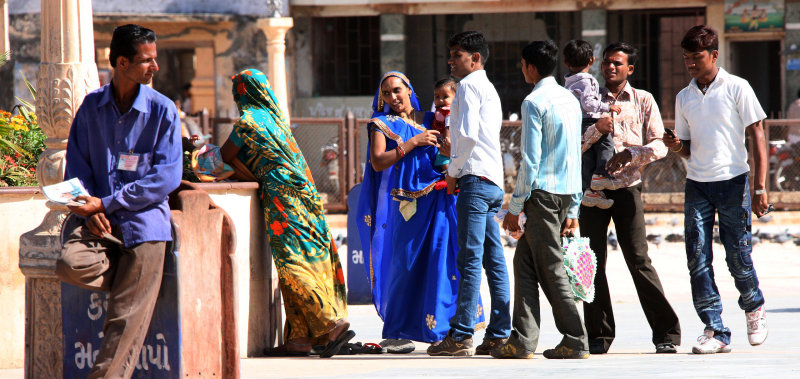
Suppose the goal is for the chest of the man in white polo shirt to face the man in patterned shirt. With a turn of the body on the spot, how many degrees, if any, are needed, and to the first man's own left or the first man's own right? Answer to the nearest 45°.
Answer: approximately 45° to the first man's own right

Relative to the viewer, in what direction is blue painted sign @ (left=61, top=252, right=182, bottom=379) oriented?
toward the camera

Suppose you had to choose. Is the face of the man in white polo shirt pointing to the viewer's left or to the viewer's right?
to the viewer's left

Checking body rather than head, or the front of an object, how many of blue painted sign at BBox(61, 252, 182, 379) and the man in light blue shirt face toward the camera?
1

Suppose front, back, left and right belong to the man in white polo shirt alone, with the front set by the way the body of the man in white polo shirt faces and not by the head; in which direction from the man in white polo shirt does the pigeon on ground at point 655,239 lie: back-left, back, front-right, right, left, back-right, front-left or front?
back-right

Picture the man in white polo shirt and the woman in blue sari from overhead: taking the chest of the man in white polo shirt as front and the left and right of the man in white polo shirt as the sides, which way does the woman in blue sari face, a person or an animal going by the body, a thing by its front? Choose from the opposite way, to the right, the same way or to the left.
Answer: to the left

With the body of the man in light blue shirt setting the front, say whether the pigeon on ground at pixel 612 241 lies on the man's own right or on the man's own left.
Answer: on the man's own right

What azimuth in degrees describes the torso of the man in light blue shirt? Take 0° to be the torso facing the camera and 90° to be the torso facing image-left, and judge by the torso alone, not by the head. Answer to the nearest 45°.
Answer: approximately 135°

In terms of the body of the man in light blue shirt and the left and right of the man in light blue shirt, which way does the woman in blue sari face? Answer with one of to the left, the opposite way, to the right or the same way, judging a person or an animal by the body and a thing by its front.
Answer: the opposite way

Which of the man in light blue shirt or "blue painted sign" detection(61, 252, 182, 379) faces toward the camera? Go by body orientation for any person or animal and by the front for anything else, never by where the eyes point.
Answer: the blue painted sign

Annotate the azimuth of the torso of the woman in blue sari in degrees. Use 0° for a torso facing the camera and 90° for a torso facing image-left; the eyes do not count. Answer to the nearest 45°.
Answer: approximately 315°
